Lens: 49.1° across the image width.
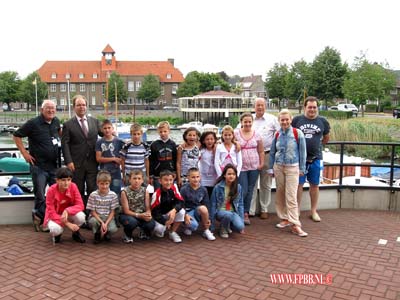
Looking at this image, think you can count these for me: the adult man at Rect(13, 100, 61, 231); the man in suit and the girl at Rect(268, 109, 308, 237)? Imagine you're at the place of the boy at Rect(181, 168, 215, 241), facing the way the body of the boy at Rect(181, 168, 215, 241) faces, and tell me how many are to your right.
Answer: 2

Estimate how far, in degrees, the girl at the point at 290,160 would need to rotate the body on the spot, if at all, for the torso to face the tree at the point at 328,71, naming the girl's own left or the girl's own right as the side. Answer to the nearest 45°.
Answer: approximately 180°

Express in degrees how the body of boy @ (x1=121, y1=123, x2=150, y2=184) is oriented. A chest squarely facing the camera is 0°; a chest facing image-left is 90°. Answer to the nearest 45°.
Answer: approximately 0°

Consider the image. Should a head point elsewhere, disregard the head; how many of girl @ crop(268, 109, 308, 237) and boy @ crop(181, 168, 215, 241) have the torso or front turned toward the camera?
2

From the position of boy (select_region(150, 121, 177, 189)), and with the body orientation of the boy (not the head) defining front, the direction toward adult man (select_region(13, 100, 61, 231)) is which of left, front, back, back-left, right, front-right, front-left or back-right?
right

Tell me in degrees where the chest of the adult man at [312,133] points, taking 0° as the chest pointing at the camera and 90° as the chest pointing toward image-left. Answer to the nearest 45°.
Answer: approximately 0°

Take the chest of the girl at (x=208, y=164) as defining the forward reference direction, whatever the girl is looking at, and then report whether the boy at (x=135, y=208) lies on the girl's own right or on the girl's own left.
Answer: on the girl's own right
